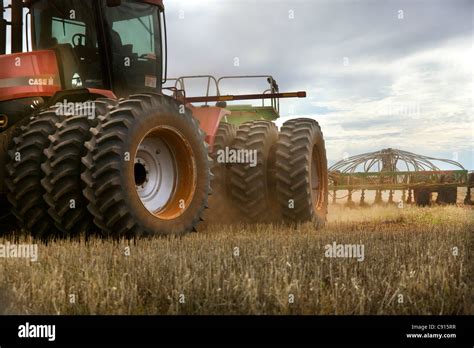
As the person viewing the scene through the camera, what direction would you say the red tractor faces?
facing the viewer and to the left of the viewer

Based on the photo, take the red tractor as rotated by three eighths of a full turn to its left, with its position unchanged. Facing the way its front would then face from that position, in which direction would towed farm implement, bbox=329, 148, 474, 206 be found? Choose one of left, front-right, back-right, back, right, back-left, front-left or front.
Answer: front-left
